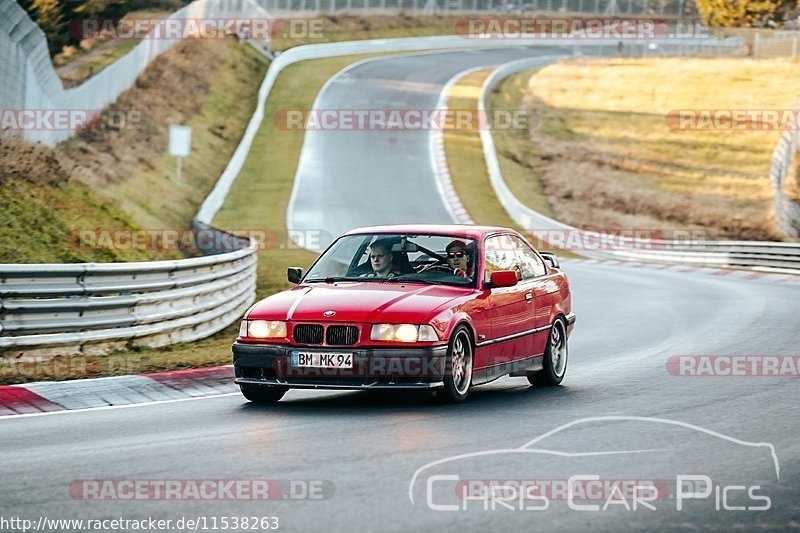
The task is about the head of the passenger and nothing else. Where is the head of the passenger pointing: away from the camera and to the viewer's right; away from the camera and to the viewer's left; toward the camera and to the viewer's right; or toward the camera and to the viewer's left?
toward the camera and to the viewer's left

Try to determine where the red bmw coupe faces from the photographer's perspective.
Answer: facing the viewer and to the left of the viewer

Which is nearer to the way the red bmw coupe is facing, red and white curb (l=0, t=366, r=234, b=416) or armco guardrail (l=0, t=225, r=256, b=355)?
the red and white curb

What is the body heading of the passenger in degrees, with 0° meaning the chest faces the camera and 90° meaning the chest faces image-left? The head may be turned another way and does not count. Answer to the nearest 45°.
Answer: approximately 45°

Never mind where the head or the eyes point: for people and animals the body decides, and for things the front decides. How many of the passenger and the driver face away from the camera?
0

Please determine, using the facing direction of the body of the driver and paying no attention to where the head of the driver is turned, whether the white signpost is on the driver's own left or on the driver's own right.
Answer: on the driver's own right

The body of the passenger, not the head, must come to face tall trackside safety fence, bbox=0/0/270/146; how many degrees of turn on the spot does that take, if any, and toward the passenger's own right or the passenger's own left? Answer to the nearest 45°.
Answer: approximately 90° to the passenger's own right

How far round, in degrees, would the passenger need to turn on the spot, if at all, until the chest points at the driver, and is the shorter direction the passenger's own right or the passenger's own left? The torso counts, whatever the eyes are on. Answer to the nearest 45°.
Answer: approximately 135° to the passenger's own left

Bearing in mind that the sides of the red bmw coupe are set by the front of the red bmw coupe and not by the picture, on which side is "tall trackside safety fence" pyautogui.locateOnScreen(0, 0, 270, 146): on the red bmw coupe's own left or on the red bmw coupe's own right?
on the red bmw coupe's own right

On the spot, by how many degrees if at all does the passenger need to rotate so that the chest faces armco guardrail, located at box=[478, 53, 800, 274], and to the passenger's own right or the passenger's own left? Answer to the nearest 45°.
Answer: approximately 135° to the passenger's own right

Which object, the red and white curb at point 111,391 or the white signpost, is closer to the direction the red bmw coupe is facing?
the red and white curb

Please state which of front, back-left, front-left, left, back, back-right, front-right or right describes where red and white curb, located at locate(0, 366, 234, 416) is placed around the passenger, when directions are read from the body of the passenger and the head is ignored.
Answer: front-right

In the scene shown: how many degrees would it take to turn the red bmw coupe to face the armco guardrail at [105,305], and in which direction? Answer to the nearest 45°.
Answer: approximately 90° to its right
